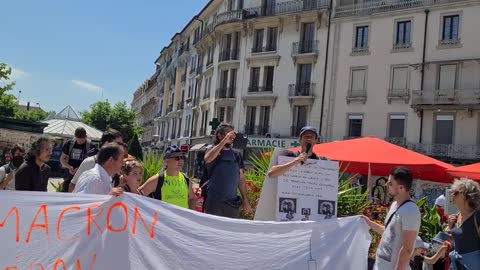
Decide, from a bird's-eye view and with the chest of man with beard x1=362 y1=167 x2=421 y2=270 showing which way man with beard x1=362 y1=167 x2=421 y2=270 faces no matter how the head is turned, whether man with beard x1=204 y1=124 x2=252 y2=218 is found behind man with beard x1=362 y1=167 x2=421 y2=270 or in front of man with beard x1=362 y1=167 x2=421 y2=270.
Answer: in front

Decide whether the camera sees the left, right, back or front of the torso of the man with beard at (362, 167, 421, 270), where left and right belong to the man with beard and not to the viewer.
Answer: left

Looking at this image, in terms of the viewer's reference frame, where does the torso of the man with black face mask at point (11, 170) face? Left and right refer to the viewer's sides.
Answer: facing the viewer and to the right of the viewer

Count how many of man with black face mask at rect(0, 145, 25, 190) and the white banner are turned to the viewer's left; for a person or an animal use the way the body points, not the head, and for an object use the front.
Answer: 0

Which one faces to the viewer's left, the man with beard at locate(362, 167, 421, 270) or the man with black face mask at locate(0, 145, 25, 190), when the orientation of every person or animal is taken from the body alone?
the man with beard at locate(362, 167, 421, 270)

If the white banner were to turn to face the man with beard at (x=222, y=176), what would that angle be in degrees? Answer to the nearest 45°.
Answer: approximately 135° to its left

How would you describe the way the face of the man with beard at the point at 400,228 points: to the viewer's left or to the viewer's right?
to the viewer's left

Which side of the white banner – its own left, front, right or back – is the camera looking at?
front
